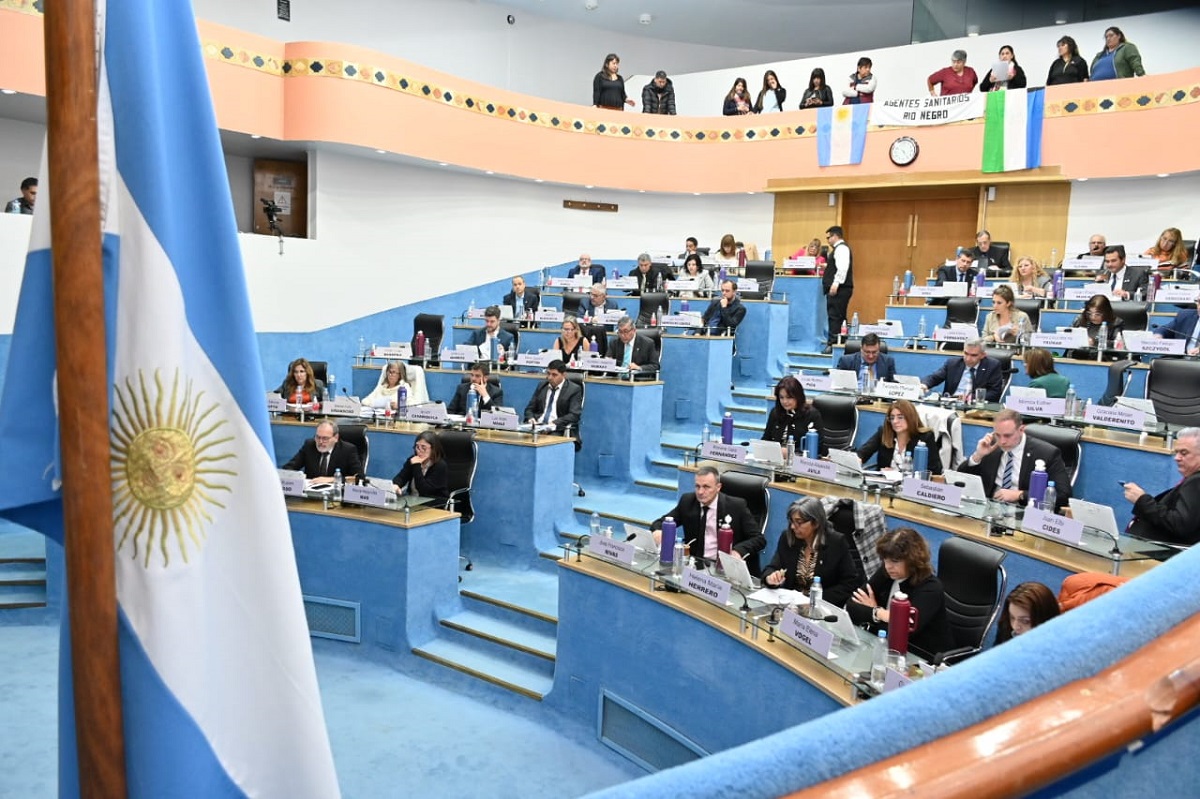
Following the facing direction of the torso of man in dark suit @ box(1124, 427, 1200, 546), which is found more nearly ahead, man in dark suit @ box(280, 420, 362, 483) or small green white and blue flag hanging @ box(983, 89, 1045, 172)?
the man in dark suit

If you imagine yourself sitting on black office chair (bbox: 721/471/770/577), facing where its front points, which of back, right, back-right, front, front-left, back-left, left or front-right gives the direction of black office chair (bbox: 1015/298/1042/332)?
back

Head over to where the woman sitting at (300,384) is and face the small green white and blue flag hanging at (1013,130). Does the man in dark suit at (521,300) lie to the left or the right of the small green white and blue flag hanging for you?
left

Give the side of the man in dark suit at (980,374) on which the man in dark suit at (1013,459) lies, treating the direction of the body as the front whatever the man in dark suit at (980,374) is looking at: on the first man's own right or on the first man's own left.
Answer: on the first man's own left

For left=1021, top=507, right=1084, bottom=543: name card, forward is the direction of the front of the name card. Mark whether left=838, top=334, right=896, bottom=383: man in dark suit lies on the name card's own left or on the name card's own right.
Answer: on the name card's own right

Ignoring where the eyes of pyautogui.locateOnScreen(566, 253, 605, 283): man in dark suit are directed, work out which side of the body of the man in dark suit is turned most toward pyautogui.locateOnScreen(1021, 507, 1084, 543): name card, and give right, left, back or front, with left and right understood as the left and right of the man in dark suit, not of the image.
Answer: front

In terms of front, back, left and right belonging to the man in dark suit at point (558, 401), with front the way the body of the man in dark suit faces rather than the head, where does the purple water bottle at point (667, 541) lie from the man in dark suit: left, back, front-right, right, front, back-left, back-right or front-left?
front-left

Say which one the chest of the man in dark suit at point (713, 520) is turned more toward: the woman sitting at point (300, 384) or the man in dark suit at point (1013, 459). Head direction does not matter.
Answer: the woman sitting

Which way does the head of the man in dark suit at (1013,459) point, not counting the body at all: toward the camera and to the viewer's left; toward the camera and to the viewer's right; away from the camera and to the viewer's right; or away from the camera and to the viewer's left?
toward the camera and to the viewer's left

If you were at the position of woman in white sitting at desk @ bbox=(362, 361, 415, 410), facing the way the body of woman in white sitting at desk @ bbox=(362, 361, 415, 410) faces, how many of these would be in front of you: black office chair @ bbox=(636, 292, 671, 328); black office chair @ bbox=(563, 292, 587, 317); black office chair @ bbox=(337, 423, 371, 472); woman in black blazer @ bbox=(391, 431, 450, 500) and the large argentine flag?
3

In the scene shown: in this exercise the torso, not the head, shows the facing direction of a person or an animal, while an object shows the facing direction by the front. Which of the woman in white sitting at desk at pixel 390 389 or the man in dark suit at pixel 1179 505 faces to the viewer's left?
the man in dark suit

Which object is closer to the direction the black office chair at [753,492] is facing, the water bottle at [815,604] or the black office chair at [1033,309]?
the water bottle

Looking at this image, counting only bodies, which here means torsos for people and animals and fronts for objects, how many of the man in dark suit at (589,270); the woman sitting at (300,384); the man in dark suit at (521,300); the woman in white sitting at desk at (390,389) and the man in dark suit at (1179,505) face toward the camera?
4
